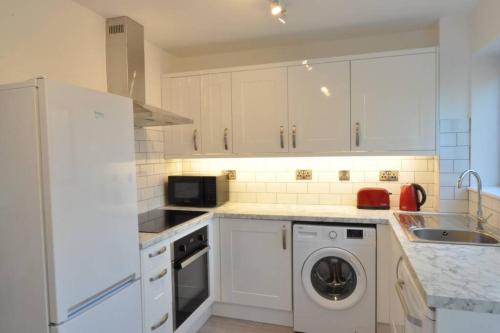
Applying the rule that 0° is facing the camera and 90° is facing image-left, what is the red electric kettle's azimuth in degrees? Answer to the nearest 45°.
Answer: approximately 90°

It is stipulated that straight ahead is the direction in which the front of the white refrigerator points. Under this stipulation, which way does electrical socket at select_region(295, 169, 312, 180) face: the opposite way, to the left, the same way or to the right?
to the right

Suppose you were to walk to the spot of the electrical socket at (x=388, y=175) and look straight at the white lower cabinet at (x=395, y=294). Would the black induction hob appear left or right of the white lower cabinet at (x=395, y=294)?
right

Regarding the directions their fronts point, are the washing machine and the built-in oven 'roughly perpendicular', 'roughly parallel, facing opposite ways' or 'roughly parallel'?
roughly perpendicular

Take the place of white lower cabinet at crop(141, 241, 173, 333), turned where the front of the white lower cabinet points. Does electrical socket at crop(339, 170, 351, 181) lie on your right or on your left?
on your left

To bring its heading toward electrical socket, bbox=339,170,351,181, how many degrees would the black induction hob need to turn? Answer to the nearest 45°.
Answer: approximately 45° to its left
